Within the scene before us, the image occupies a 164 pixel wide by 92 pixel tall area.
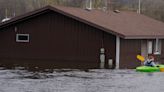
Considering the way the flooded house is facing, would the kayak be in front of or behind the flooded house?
in front

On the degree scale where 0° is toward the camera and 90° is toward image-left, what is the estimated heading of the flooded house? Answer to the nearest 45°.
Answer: approximately 315°
